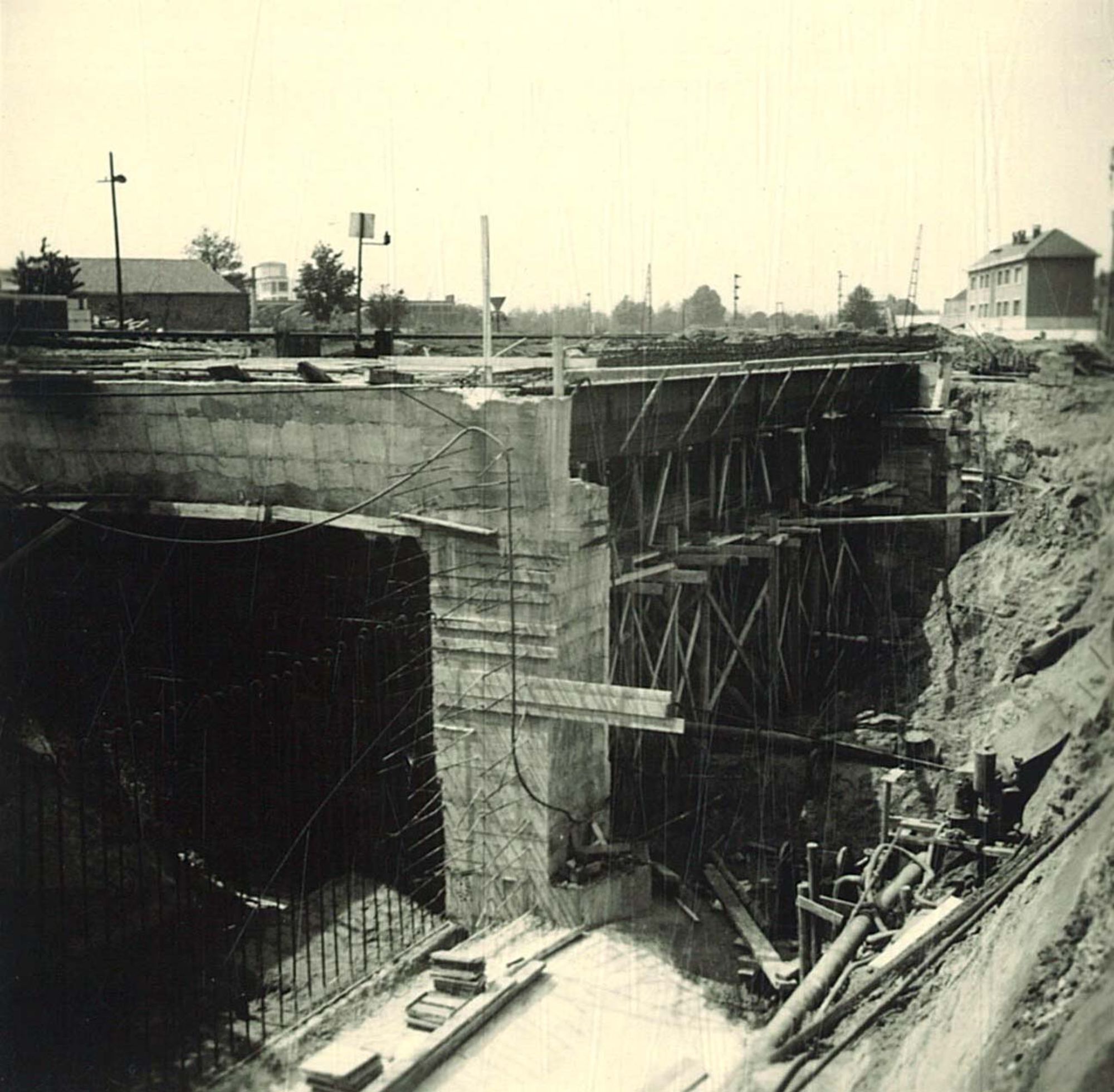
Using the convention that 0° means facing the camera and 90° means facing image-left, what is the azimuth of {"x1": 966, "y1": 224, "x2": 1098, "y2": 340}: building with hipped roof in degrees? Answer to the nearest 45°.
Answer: approximately 45°

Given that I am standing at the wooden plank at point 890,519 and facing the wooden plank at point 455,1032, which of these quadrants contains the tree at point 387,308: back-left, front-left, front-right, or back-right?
back-right
